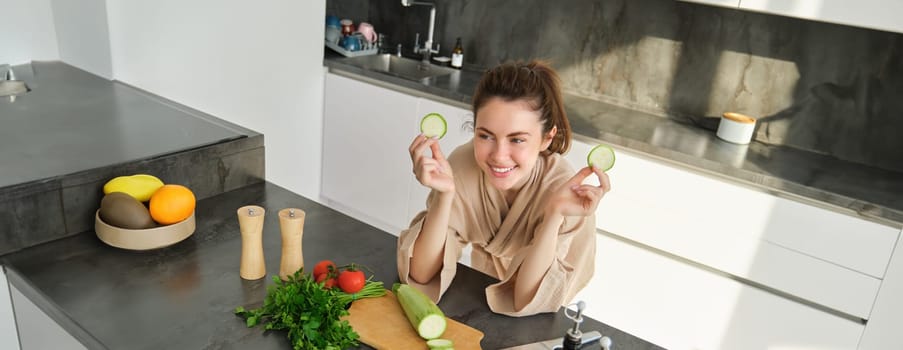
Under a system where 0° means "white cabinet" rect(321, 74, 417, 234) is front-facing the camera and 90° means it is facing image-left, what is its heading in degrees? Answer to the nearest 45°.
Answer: approximately 45°

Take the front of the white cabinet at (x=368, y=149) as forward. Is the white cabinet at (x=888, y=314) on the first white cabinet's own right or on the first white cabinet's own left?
on the first white cabinet's own left

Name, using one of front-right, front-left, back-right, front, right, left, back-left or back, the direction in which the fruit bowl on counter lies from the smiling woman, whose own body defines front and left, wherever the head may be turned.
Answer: front-right

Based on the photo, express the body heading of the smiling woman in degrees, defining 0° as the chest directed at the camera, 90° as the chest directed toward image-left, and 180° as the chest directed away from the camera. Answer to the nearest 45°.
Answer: approximately 45°

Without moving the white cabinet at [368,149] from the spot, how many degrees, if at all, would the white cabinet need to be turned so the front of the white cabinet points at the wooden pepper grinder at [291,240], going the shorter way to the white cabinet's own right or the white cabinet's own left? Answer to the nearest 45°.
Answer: approximately 45° to the white cabinet's own left

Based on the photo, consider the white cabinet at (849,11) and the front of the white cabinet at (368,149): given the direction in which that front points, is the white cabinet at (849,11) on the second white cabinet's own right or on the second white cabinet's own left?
on the second white cabinet's own left
